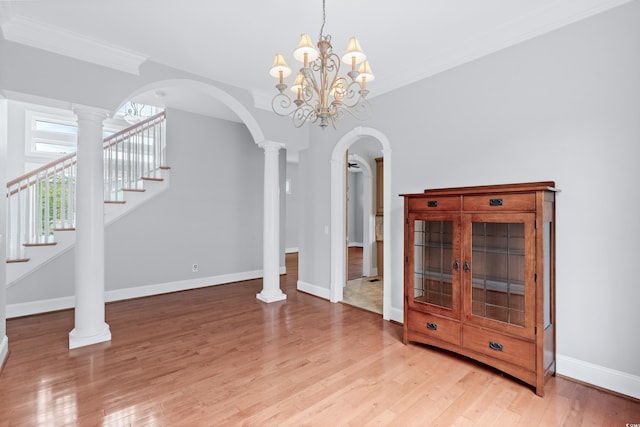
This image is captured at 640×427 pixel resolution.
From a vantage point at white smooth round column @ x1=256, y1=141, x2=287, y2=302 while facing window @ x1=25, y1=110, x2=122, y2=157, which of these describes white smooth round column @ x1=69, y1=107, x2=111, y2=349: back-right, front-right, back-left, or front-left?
front-left

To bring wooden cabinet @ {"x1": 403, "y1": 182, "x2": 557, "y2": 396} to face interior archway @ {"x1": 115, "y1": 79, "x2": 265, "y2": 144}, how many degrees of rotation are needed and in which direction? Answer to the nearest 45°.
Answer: approximately 45° to its right

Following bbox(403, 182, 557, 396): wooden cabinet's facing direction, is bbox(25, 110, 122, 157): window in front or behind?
in front

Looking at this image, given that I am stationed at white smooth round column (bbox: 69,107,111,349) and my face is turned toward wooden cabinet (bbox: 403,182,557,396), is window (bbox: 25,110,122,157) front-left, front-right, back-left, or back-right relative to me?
back-left

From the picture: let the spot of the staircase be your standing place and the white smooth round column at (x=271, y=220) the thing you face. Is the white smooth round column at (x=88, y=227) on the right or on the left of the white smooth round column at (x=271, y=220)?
right

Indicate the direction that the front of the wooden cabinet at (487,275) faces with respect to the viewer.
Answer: facing the viewer and to the left of the viewer
